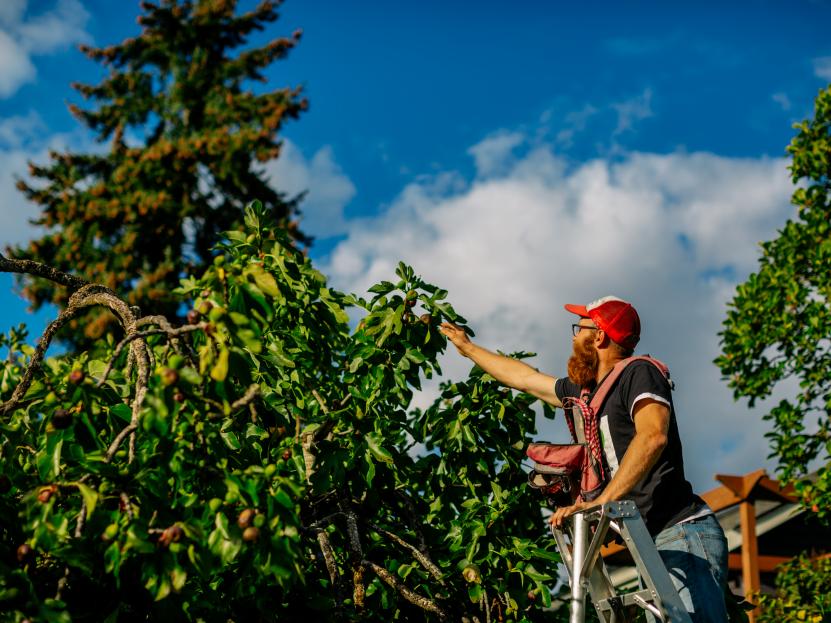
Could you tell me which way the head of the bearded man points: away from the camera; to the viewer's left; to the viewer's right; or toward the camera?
to the viewer's left

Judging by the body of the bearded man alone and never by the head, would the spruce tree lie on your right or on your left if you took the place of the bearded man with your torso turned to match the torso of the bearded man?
on your right

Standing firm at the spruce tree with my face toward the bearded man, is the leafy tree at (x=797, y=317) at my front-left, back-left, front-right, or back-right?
front-left

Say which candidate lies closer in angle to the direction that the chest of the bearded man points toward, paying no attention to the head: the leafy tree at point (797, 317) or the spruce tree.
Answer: the spruce tree

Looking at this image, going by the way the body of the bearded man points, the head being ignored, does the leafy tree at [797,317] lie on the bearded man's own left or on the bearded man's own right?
on the bearded man's own right

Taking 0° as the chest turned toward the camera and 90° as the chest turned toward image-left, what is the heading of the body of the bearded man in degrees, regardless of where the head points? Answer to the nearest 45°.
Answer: approximately 90°

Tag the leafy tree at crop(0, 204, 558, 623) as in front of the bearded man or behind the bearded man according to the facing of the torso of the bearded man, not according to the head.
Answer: in front
